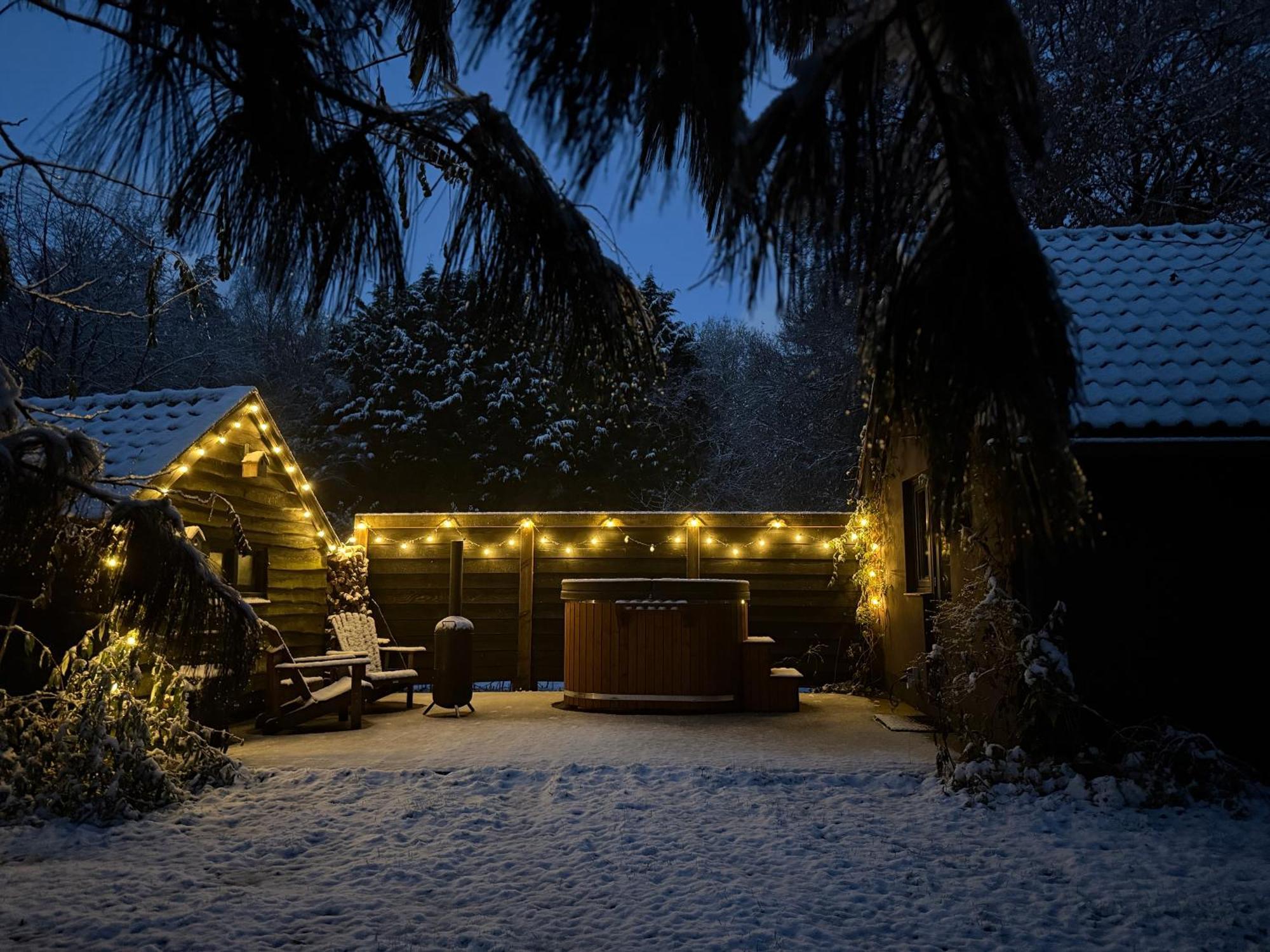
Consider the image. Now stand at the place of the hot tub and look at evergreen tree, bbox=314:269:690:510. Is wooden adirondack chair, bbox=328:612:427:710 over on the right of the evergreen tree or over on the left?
left

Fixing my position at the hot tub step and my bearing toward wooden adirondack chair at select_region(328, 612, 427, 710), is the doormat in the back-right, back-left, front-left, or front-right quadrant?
back-left

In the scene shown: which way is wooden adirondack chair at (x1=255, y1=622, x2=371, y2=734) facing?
to the viewer's right

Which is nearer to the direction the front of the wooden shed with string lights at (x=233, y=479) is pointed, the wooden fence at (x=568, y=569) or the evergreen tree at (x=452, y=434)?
the wooden fence

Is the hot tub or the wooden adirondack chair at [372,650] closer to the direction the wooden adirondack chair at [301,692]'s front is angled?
the hot tub

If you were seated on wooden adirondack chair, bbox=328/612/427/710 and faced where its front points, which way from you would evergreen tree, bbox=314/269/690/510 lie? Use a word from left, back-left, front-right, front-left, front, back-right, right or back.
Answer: back-left

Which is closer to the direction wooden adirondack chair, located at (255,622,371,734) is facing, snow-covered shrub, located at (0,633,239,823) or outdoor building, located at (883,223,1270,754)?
the outdoor building

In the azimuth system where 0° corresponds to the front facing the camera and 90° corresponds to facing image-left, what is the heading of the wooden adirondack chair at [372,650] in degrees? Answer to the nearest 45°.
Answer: approximately 315°

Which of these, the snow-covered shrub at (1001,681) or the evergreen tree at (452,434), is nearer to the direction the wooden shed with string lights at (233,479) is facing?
the snow-covered shrub
